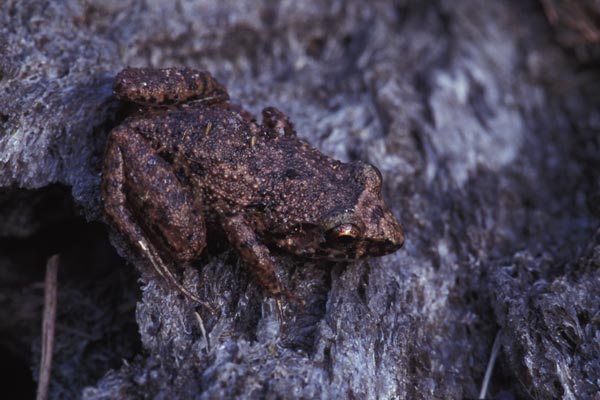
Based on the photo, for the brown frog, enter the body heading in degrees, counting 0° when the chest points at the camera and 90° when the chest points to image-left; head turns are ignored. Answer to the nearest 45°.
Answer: approximately 315°

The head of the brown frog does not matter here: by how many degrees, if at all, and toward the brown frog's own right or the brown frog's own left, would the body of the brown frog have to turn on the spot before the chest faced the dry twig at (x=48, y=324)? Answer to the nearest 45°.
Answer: approximately 180°
